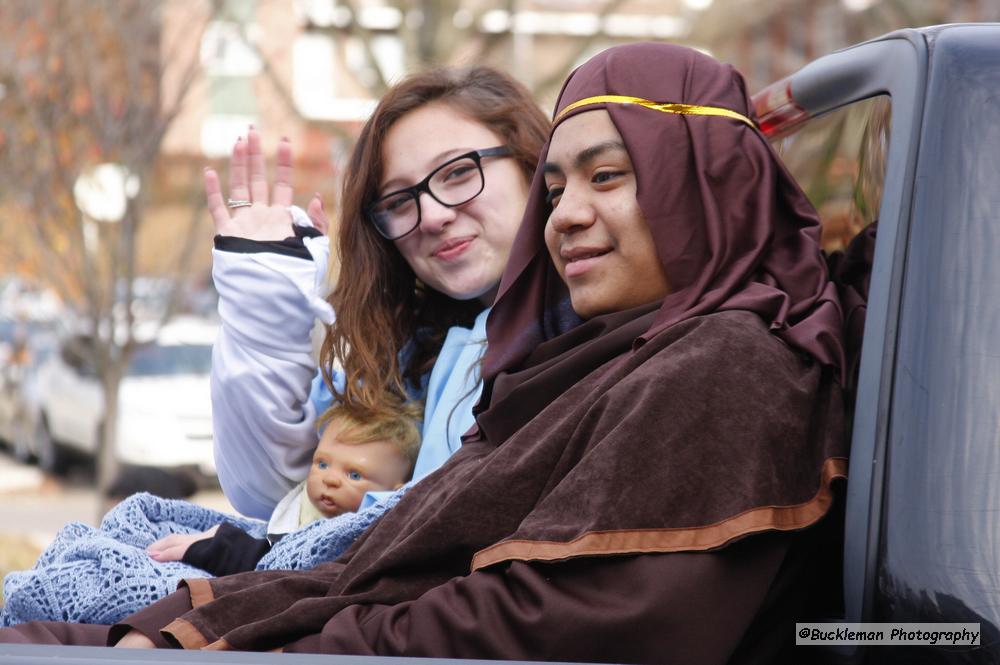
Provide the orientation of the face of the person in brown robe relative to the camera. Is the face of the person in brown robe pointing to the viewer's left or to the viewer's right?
to the viewer's left

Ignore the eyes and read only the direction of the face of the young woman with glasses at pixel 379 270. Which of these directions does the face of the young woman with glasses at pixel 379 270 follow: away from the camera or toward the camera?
toward the camera

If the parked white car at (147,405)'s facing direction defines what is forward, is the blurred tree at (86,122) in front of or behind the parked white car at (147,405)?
in front
